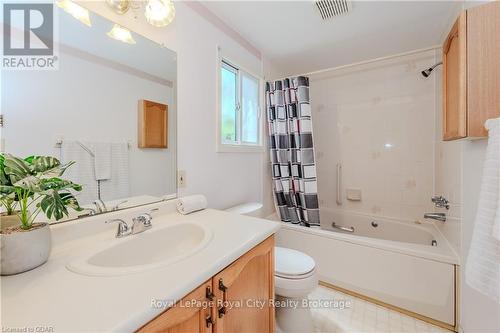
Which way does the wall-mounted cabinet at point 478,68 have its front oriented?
to the viewer's left

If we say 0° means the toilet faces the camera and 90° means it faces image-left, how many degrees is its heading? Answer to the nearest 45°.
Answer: approximately 315°

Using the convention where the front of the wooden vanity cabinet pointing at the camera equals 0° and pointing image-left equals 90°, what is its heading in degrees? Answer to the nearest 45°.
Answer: approximately 315°

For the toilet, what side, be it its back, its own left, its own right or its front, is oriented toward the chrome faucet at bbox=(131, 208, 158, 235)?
right

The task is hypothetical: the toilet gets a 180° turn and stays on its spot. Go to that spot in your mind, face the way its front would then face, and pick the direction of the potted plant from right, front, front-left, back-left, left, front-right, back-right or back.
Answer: left
